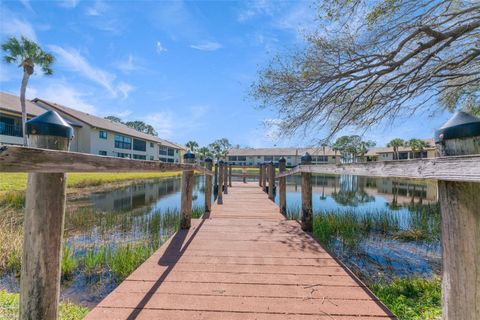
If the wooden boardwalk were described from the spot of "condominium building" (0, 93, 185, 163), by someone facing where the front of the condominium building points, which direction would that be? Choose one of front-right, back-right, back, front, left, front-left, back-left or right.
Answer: front-right

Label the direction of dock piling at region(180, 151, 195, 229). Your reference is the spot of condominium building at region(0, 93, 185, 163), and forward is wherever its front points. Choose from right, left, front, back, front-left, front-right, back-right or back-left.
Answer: front-right

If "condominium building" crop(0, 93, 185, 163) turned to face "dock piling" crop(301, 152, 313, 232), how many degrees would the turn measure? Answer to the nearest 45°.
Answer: approximately 45° to its right

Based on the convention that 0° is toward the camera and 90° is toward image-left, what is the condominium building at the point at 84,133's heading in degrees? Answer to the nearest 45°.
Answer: approximately 315°

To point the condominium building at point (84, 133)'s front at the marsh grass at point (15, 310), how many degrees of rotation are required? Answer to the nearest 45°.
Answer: approximately 45° to its right
